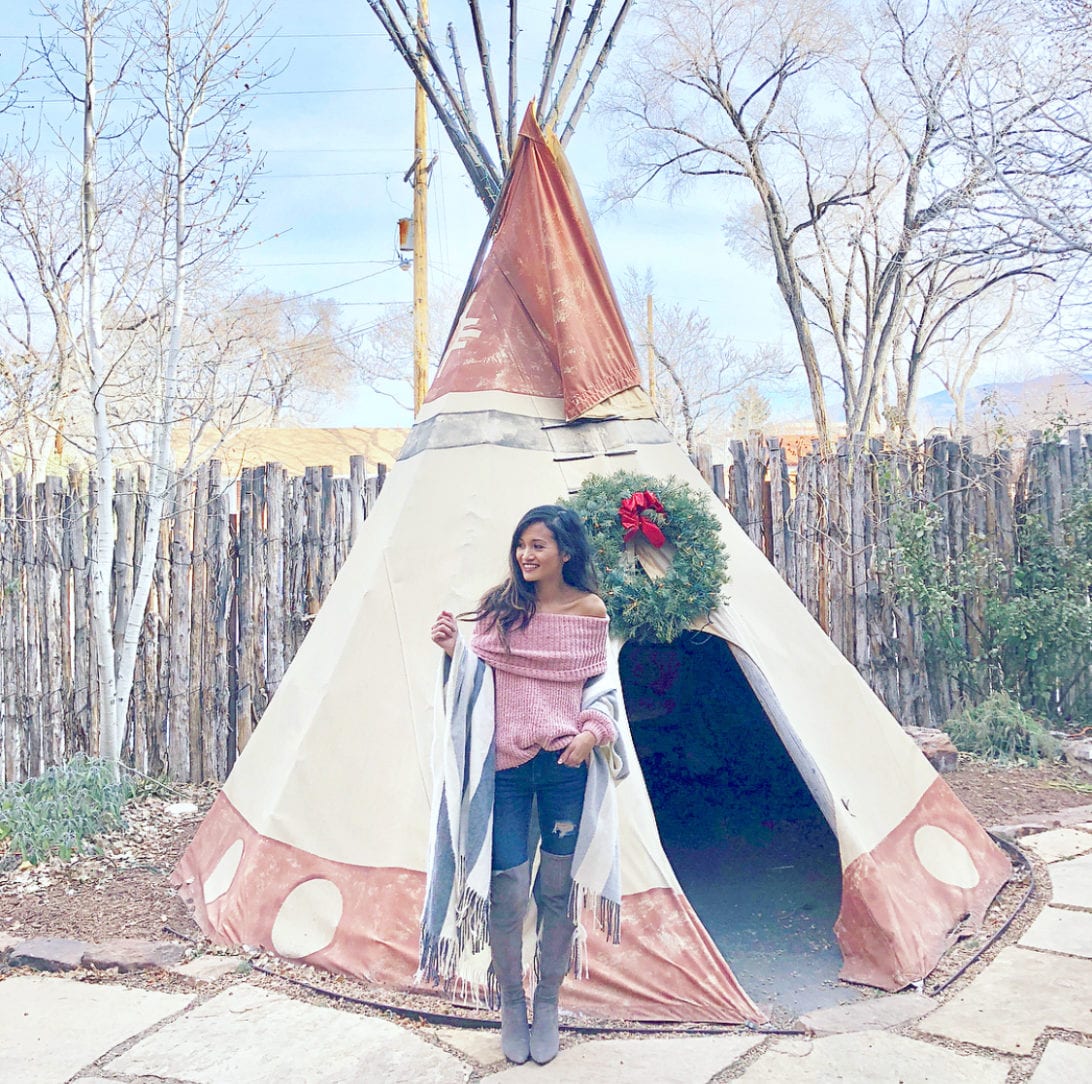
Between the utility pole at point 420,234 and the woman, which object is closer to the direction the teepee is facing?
the woman

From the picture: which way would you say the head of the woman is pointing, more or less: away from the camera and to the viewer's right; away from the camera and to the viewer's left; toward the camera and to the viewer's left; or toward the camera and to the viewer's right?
toward the camera and to the viewer's left

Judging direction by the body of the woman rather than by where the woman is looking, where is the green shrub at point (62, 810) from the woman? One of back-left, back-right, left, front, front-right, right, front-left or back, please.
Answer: back-right

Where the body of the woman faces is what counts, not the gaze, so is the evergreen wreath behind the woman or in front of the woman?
behind

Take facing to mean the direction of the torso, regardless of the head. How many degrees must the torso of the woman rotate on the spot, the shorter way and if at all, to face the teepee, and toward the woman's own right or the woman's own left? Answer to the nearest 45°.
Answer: approximately 180°

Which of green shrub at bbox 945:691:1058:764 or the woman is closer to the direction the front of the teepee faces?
the woman

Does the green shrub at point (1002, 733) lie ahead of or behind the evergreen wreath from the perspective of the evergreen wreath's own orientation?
behind

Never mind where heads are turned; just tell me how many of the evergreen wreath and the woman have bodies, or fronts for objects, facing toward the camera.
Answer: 2

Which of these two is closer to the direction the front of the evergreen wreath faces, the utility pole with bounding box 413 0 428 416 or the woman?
the woman

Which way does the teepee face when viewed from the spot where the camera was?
facing the viewer and to the right of the viewer

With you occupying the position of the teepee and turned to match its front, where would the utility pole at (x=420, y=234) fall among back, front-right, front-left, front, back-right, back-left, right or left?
back-left

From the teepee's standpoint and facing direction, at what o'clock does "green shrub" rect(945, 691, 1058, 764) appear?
The green shrub is roughly at 9 o'clock from the teepee.
